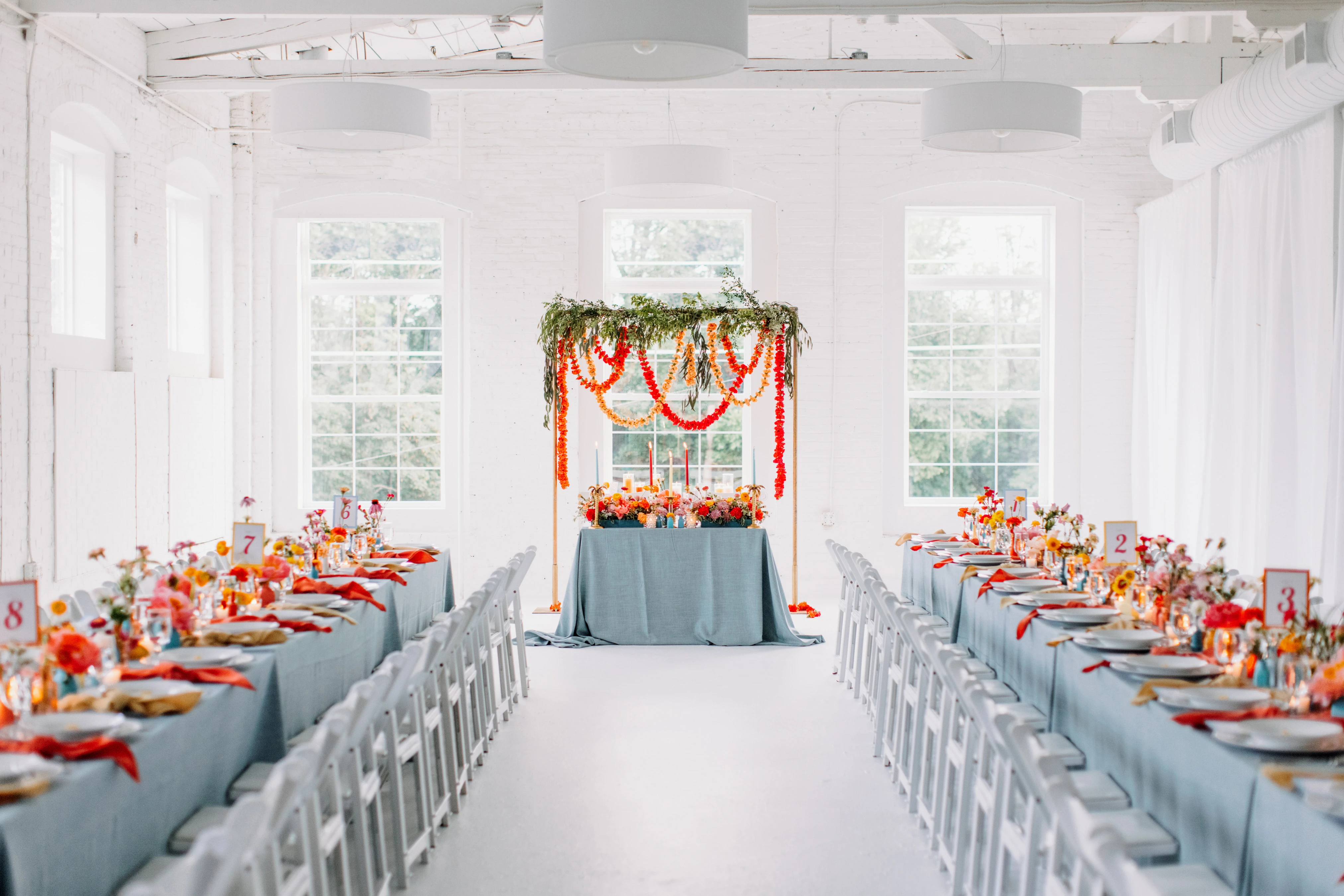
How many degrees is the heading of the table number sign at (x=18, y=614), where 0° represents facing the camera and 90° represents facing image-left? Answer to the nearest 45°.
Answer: approximately 0°

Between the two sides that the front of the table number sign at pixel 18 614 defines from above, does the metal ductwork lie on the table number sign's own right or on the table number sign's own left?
on the table number sign's own left

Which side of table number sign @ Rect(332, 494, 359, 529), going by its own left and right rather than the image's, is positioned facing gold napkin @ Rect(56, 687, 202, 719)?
front

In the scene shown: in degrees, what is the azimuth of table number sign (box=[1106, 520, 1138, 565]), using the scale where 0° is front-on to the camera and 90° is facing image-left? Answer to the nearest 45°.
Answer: approximately 0°

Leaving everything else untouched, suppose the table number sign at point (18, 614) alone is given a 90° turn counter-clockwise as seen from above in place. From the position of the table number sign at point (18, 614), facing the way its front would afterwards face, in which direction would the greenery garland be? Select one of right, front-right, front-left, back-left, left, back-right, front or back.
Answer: front-left

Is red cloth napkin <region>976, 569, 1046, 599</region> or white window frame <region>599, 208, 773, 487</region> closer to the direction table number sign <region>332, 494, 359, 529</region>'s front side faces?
the red cloth napkin

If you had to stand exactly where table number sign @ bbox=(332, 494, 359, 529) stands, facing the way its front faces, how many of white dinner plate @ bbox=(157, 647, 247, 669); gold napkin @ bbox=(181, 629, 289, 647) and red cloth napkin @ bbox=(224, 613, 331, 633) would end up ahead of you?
3

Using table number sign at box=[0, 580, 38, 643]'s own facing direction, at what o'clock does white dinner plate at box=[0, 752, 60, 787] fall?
The white dinner plate is roughly at 12 o'clock from the table number sign.

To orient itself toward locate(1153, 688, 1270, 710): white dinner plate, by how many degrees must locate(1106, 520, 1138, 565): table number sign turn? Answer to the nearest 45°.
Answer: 0° — it already faces it

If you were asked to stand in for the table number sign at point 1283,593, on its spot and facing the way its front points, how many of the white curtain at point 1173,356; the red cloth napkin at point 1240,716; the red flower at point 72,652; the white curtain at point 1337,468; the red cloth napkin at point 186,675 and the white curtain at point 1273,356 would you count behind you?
3

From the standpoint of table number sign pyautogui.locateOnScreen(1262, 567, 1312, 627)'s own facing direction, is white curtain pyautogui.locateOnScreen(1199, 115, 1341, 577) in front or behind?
behind
